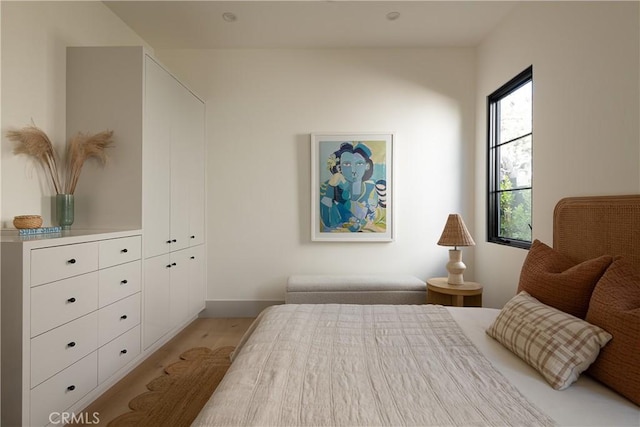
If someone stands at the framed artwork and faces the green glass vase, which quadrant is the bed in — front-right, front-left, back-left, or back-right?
front-left

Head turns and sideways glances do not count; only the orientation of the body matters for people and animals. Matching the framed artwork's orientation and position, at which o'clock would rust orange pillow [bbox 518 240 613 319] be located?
The rust orange pillow is roughly at 11 o'clock from the framed artwork.

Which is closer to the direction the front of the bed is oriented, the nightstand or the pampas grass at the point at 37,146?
the pampas grass

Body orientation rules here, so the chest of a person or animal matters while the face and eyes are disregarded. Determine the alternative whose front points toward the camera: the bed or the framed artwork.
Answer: the framed artwork

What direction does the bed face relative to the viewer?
to the viewer's left

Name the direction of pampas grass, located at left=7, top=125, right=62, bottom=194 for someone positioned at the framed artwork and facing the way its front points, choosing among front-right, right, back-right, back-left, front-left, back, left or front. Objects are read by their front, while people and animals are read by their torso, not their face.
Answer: front-right

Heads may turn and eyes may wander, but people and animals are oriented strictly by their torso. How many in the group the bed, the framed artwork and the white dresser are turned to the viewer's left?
1

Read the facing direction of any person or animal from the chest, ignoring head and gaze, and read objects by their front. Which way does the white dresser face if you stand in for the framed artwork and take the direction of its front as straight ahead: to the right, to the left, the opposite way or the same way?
to the left

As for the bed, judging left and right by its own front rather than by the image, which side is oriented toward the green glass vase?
front

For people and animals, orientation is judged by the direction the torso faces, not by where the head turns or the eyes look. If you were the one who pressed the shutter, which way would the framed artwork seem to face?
facing the viewer
